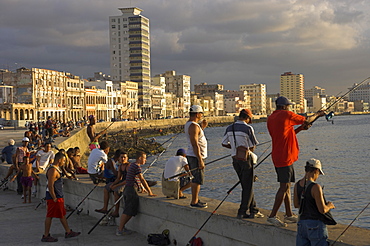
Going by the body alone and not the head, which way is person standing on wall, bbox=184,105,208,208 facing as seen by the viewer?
to the viewer's right

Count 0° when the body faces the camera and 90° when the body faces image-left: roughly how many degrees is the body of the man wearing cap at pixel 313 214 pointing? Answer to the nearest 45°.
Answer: approximately 225°

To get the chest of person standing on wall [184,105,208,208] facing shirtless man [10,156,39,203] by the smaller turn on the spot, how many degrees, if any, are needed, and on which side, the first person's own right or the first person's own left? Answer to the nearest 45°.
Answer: approximately 135° to the first person's own left

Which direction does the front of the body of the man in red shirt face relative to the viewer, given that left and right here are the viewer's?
facing away from the viewer and to the right of the viewer

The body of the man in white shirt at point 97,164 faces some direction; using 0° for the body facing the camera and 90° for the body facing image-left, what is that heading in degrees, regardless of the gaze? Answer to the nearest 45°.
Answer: approximately 225°

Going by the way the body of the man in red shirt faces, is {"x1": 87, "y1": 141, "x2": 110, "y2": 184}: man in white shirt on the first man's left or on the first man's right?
on the first man's left
